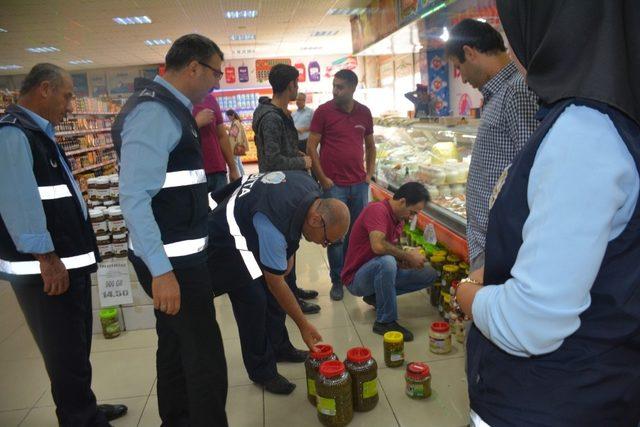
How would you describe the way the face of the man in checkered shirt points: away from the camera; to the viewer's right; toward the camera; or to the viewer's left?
to the viewer's left

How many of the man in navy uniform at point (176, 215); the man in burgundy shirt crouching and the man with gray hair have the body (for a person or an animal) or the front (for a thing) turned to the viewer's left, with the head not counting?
0

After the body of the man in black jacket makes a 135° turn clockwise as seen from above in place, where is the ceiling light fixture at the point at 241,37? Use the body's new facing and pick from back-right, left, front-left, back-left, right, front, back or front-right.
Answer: back-right

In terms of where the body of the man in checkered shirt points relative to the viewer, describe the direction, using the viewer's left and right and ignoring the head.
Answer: facing to the left of the viewer

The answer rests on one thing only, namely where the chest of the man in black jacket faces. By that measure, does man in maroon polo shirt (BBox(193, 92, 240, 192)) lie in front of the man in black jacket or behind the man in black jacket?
behind

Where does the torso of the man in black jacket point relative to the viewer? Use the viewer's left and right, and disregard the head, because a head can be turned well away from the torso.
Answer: facing to the right of the viewer

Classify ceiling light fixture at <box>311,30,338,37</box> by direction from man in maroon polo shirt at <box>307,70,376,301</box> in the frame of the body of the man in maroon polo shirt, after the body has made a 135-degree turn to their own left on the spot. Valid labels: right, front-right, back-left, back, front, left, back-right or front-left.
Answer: front-left

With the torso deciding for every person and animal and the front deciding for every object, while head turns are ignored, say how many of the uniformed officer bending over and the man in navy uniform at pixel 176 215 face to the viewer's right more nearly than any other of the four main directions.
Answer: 2

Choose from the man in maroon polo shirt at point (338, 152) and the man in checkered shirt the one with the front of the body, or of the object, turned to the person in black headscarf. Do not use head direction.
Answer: the man in maroon polo shirt

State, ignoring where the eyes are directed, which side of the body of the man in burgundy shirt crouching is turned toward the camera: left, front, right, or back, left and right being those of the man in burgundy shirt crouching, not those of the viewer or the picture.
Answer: right

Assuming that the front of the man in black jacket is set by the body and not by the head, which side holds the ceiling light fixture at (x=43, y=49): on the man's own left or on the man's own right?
on the man's own left

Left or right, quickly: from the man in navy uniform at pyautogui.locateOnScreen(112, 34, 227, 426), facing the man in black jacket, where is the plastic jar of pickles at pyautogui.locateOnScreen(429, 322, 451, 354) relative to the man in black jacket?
right

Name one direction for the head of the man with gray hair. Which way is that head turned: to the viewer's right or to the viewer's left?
to the viewer's right

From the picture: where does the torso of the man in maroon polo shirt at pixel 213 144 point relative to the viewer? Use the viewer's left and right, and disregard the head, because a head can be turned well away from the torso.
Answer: facing the viewer and to the right of the viewer

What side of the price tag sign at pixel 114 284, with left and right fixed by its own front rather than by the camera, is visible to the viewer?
front

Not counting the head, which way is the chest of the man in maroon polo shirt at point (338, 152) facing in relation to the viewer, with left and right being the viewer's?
facing the viewer
